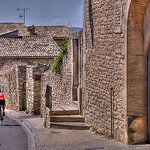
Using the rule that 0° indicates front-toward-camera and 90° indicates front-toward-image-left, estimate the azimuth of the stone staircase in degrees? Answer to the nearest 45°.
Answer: approximately 0°
